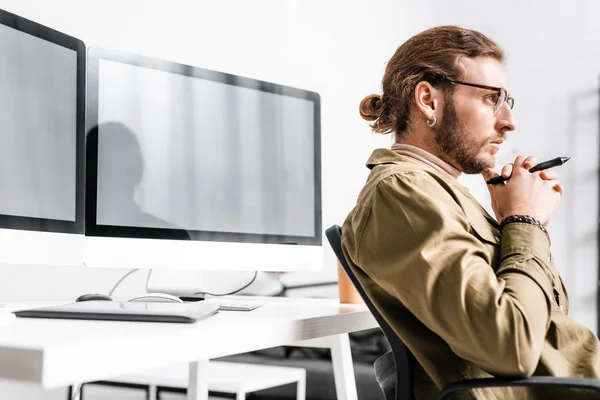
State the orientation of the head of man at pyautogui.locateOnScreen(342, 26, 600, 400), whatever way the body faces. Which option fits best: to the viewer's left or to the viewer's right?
to the viewer's right

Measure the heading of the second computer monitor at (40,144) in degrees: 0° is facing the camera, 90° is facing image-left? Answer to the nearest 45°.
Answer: approximately 315°

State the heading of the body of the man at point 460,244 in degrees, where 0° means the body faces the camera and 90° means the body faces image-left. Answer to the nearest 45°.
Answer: approximately 270°

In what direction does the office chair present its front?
to the viewer's right
